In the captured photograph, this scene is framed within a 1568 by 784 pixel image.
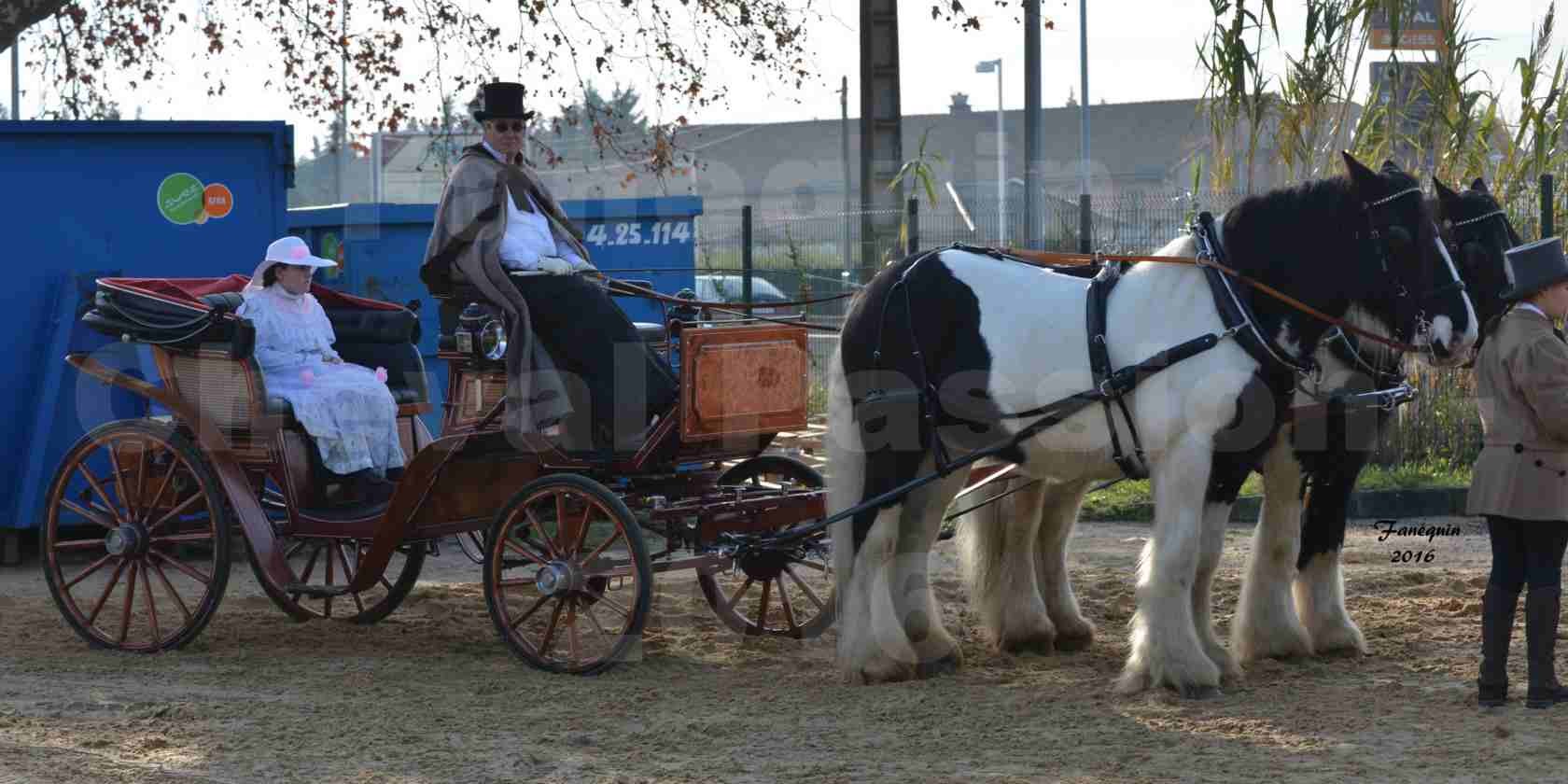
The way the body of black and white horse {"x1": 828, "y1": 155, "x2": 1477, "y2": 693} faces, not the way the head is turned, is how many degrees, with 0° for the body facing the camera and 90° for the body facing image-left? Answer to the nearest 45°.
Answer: approximately 270°

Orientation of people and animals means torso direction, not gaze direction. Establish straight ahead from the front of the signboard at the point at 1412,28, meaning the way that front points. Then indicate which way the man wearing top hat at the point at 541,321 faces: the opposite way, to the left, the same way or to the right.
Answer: to the left

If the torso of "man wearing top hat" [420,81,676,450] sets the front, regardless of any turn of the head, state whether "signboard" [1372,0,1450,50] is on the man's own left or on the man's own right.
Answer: on the man's own left

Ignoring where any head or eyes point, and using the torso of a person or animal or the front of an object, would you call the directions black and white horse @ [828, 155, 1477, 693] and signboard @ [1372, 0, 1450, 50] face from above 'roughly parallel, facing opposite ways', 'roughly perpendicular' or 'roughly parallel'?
roughly perpendicular

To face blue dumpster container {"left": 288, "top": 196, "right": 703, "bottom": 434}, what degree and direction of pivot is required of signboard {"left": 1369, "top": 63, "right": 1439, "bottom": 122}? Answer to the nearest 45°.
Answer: approximately 90° to its right

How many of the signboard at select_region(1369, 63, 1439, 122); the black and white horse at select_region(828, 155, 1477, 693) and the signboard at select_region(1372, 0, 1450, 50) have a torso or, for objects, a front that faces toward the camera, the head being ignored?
2

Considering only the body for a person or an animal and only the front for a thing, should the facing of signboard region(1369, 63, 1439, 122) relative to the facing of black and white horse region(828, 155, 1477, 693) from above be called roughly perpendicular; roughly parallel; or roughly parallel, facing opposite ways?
roughly perpendicular

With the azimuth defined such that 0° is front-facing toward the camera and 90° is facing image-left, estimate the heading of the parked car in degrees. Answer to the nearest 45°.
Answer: approximately 270°
